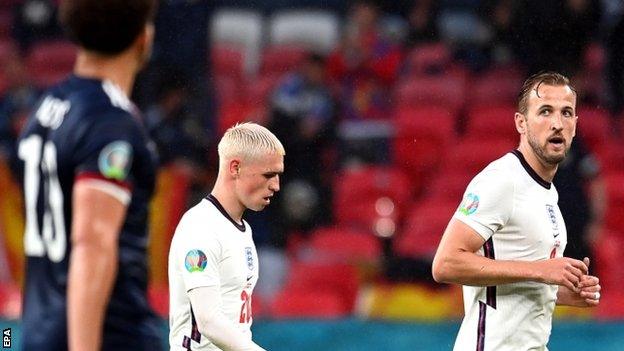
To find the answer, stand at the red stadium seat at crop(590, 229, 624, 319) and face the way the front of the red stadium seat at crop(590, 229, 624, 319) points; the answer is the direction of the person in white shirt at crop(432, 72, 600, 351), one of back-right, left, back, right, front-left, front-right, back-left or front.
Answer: front

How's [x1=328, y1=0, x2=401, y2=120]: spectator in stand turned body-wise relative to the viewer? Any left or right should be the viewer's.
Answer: facing the viewer

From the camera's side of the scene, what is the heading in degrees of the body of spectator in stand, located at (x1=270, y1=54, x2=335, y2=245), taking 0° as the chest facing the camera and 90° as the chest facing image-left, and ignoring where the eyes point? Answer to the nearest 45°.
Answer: approximately 0°

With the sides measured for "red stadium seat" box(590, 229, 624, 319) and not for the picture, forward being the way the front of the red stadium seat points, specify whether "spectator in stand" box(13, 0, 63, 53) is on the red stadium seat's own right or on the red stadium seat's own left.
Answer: on the red stadium seat's own right

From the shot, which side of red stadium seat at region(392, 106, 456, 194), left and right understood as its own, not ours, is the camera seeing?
front

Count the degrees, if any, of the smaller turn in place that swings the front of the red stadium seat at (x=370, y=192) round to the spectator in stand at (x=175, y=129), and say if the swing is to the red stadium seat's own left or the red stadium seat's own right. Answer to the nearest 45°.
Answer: approximately 90° to the red stadium seat's own right

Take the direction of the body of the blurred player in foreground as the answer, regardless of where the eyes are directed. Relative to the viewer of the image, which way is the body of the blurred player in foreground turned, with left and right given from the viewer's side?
facing away from the viewer and to the right of the viewer

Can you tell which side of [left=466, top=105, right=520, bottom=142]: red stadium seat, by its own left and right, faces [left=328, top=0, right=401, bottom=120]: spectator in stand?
right
